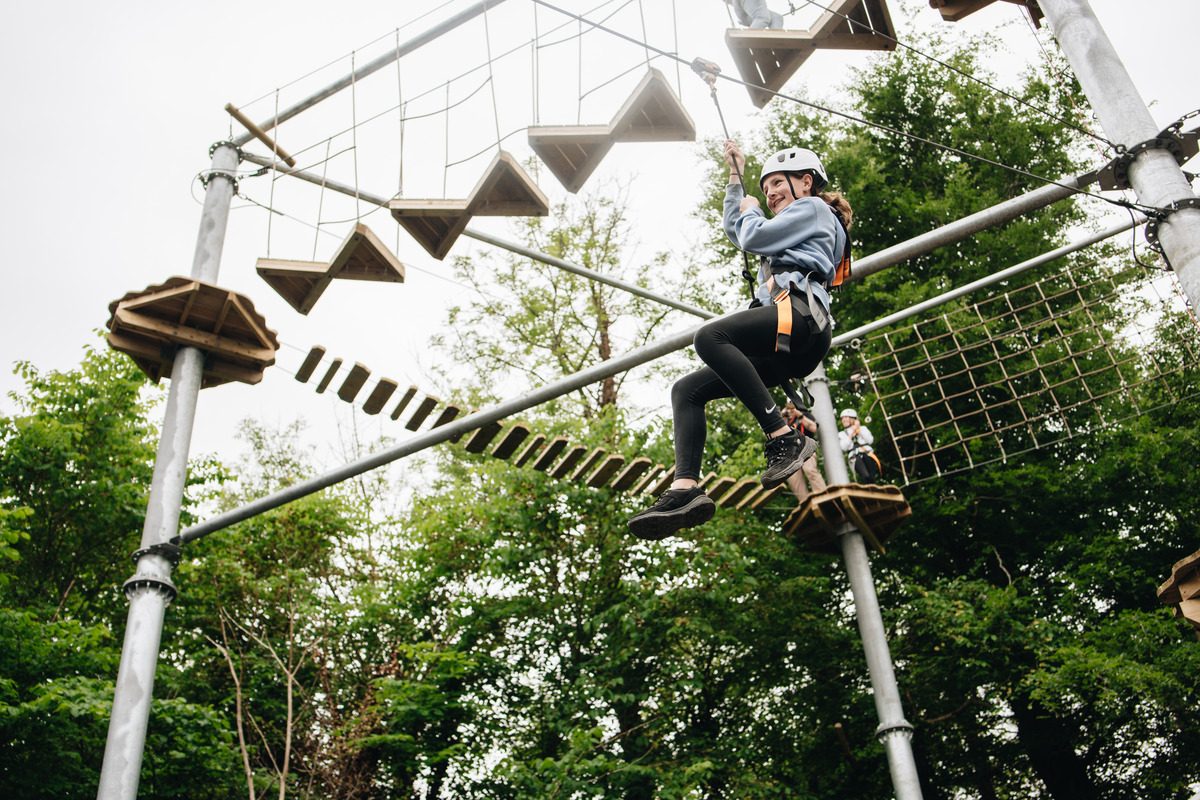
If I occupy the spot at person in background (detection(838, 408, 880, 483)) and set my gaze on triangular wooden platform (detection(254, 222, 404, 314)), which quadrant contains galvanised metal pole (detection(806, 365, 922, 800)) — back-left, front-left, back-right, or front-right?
front-left

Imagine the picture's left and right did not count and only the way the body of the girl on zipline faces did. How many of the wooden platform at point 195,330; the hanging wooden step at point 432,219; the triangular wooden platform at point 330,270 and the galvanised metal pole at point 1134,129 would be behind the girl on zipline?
1

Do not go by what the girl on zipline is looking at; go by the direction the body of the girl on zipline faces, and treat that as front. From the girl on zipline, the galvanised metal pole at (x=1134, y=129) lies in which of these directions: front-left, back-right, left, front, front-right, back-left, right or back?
back

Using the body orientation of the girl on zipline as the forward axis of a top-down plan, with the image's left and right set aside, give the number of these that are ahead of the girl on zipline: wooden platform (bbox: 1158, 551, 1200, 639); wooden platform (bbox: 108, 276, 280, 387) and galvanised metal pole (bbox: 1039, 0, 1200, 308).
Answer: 1

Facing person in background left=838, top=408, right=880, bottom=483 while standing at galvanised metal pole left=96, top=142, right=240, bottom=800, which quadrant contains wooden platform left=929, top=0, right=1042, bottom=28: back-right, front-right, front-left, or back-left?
front-right

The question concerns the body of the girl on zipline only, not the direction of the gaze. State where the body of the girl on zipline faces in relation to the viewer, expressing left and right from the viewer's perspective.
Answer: facing to the left of the viewer

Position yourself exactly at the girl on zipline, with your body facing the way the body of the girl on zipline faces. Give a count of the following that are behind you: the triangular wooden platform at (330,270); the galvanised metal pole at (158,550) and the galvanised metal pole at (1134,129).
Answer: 1

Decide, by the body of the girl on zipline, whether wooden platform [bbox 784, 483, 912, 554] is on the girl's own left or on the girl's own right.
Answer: on the girl's own right
